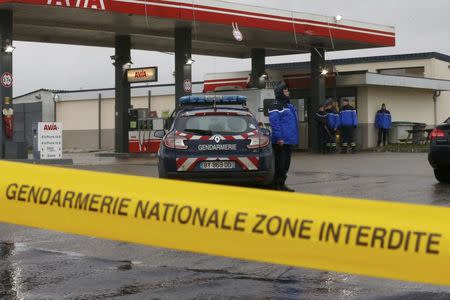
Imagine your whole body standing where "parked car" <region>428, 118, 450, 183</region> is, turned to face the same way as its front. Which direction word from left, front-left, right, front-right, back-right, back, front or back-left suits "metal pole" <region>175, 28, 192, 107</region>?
left

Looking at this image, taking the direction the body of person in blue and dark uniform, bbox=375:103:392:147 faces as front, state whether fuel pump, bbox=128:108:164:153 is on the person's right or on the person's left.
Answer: on the person's right

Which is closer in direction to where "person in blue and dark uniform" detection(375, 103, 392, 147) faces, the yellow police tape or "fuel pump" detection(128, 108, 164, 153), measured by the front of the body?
the yellow police tape

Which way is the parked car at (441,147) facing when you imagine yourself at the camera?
facing away from the viewer and to the right of the viewer

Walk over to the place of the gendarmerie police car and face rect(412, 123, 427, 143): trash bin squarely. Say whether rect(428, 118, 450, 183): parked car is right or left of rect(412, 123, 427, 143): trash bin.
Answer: right

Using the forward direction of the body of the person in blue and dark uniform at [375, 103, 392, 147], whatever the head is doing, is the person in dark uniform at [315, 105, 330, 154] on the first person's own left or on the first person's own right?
on the first person's own right
